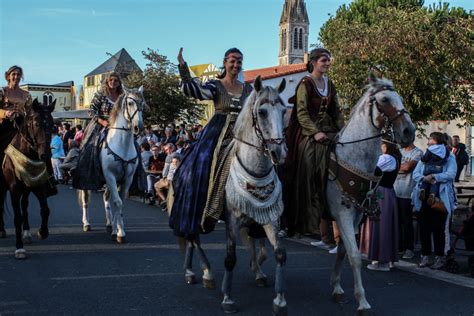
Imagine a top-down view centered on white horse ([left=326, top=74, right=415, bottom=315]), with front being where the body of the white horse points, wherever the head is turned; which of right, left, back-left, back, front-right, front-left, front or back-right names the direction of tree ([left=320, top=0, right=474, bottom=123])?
back-left

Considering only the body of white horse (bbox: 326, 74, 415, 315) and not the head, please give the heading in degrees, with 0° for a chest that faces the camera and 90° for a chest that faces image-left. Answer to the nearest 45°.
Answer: approximately 315°

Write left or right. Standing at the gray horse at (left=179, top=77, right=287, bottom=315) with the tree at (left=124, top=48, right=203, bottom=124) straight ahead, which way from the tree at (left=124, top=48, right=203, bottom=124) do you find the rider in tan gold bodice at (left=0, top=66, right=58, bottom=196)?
left

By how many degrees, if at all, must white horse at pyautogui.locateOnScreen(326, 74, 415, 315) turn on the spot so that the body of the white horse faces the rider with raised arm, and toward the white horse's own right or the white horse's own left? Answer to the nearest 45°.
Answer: approximately 135° to the white horse's own right

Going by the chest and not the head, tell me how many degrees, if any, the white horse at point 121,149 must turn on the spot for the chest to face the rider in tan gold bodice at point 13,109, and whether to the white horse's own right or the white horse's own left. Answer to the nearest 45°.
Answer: approximately 135° to the white horse's own right

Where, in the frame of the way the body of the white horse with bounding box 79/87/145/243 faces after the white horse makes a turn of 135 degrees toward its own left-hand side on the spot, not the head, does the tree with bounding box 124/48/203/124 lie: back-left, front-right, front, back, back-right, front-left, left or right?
front

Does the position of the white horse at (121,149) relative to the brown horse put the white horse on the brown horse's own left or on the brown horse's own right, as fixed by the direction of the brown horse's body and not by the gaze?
on the brown horse's own left
